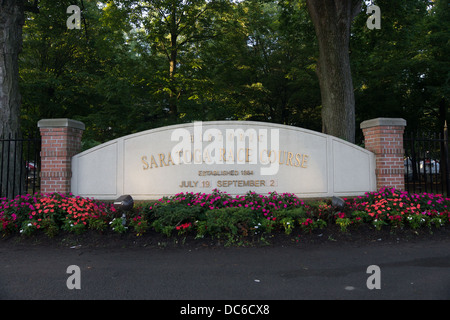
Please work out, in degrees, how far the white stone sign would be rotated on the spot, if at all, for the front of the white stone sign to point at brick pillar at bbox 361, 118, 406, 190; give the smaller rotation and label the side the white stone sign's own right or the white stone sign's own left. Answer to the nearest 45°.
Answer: approximately 90° to the white stone sign's own left

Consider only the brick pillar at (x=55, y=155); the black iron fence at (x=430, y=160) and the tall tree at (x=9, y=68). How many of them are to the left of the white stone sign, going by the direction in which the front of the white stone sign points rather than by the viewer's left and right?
1

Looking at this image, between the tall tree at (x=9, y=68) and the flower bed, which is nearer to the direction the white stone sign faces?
the flower bed

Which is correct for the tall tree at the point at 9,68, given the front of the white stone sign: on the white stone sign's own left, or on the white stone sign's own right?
on the white stone sign's own right

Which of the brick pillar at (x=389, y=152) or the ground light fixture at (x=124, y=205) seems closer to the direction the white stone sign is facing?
the ground light fixture

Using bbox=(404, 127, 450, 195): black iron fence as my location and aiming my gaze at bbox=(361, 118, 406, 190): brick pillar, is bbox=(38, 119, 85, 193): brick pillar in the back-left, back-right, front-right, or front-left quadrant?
front-right

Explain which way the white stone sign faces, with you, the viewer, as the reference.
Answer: facing the viewer

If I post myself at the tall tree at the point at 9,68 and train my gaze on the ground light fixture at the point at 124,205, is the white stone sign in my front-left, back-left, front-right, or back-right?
front-left

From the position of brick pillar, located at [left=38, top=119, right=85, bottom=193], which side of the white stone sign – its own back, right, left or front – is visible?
right

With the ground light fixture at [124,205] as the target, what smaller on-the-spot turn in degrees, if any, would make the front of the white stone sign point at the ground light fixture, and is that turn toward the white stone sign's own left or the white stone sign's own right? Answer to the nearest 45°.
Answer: approximately 45° to the white stone sign's own right

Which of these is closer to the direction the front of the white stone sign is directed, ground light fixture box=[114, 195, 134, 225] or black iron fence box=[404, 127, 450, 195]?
the ground light fixture

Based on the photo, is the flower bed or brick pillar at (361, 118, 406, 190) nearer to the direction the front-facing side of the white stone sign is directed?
the flower bed

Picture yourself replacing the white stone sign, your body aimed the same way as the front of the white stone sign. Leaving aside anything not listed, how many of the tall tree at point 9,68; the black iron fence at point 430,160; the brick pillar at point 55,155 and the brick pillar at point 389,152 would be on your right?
2

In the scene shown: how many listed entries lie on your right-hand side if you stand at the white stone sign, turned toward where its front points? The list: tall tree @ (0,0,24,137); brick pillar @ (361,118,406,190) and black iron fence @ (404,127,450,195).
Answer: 1

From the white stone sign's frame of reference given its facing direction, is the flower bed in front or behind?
in front
